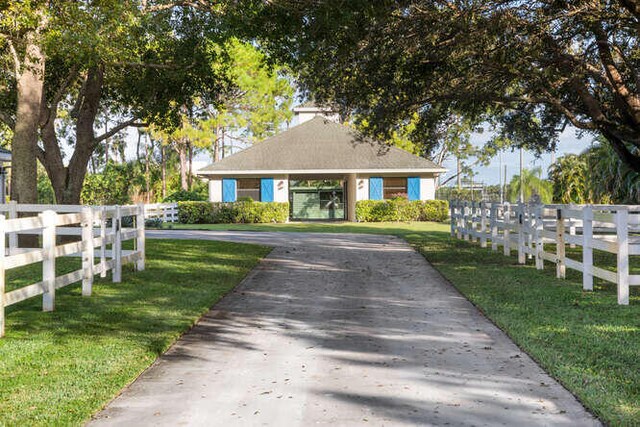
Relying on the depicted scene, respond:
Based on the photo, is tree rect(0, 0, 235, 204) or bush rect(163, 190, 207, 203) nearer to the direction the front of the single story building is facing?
the tree

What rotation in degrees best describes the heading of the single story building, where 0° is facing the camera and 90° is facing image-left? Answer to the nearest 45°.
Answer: approximately 0°

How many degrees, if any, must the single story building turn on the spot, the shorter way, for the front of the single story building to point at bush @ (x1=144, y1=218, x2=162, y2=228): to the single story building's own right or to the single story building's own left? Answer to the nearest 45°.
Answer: approximately 45° to the single story building's own right

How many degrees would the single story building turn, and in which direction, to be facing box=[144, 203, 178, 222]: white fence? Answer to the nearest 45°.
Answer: approximately 90° to its right

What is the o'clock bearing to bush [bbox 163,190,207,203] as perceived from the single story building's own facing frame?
The bush is roughly at 3 o'clock from the single story building.

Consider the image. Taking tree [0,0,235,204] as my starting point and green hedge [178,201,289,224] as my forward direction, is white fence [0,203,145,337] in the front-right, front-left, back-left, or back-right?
back-right

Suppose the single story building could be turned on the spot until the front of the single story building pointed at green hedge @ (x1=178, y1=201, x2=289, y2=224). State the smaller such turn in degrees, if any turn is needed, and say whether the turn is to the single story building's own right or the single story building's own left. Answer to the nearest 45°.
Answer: approximately 90° to the single story building's own right

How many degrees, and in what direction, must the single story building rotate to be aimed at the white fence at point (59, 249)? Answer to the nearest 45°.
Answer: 0° — it already faces it

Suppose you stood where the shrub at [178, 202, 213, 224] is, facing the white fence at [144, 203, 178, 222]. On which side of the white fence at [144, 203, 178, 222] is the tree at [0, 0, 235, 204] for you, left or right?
left
